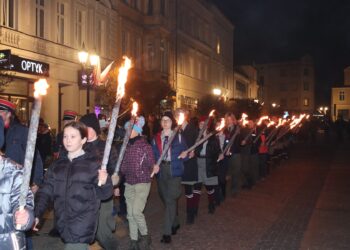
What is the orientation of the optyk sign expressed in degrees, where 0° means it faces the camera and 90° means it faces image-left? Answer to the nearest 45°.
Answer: approximately 315°

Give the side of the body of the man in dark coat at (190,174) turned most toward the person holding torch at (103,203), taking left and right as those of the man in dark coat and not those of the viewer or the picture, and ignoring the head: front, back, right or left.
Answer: front

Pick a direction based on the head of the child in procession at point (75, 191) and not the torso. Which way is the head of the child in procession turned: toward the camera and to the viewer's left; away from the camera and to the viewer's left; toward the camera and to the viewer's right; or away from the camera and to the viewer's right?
toward the camera and to the viewer's left

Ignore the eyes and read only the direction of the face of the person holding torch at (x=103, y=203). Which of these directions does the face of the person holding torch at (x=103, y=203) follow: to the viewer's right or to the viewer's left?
to the viewer's left

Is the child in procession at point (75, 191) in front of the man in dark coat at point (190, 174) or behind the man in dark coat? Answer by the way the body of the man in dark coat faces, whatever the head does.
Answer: in front

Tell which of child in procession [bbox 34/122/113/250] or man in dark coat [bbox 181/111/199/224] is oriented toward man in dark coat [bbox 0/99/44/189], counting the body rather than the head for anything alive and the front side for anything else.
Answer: man in dark coat [bbox 181/111/199/224]

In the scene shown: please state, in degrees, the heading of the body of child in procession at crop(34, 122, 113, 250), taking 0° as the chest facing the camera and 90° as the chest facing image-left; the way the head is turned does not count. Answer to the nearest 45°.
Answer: approximately 45°

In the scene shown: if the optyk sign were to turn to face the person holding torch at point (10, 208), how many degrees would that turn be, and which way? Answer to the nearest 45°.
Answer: approximately 45° to its right

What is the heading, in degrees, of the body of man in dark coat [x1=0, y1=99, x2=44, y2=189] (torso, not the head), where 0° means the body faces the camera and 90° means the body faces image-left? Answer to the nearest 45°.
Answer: approximately 45°

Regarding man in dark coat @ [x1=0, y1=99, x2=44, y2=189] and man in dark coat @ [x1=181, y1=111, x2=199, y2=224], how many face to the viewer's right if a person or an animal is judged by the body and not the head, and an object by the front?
0
